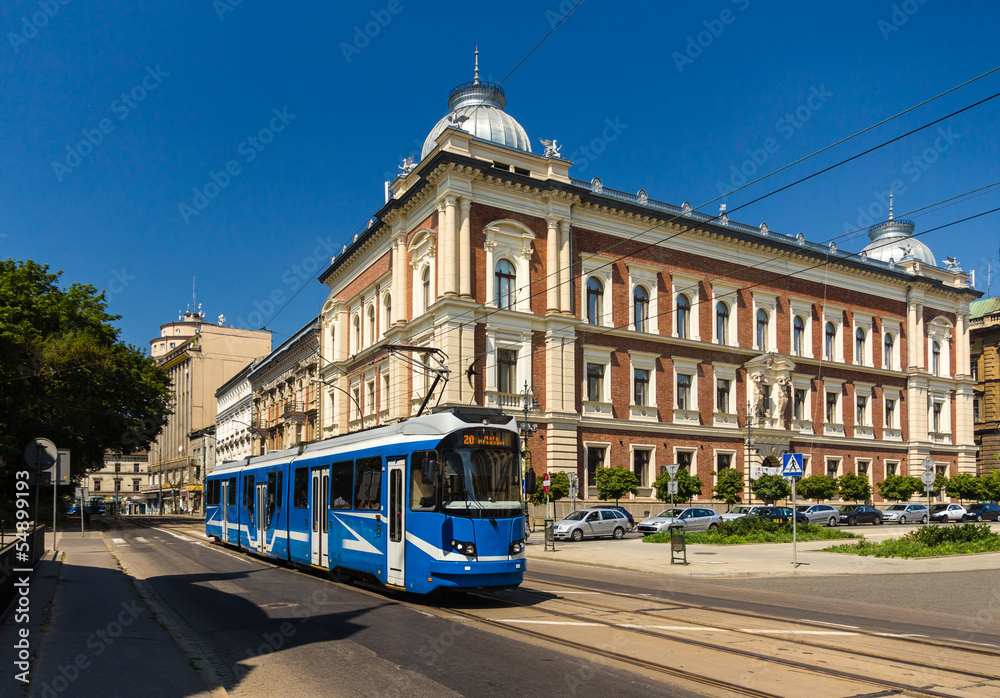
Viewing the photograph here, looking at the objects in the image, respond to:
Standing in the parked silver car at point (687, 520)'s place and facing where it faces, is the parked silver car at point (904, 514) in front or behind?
behind

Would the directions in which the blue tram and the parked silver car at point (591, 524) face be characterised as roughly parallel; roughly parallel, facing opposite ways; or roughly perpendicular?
roughly perpendicular

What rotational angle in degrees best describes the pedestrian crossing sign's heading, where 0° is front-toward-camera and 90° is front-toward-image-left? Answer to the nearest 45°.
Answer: approximately 0°

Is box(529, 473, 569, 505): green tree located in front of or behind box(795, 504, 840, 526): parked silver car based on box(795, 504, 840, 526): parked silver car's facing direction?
in front

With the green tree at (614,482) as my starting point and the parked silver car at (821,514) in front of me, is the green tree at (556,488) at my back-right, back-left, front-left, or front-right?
back-right

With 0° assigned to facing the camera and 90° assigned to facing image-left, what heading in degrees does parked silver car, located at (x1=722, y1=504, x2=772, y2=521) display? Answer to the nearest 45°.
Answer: approximately 45°

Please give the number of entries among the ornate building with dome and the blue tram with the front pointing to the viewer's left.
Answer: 0

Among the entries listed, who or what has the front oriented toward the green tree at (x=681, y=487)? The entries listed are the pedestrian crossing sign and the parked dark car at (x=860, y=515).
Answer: the parked dark car

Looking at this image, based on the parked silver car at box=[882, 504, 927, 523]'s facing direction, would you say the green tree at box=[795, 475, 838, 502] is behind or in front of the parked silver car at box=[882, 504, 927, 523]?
in front

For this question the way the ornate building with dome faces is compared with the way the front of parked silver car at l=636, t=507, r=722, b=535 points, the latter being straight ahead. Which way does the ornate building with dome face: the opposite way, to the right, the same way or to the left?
to the left

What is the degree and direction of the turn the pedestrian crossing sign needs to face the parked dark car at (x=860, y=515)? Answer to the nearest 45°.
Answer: approximately 180°

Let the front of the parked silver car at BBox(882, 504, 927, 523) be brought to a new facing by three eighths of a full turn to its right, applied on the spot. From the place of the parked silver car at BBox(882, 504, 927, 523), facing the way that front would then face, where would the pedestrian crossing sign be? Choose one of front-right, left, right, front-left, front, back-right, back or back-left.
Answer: back

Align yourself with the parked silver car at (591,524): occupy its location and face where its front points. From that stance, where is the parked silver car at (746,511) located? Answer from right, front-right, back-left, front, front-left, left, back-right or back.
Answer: back
